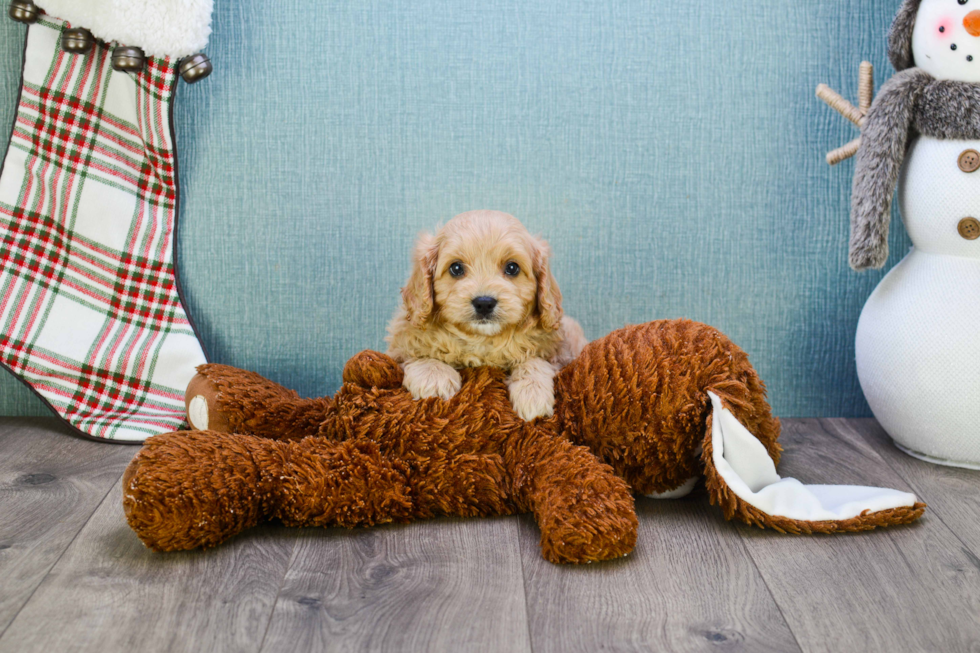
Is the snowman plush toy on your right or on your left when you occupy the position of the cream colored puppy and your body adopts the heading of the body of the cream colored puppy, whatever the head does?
on your left

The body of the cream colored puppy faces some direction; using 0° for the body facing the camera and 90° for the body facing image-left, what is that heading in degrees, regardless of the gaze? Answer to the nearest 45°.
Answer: approximately 0°

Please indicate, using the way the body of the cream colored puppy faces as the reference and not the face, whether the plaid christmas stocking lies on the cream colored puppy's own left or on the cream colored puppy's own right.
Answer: on the cream colored puppy's own right

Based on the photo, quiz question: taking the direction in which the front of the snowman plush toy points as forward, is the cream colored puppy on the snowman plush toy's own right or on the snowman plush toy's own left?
on the snowman plush toy's own right

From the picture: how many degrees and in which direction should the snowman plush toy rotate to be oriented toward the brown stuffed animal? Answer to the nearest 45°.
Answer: approximately 45° to its right

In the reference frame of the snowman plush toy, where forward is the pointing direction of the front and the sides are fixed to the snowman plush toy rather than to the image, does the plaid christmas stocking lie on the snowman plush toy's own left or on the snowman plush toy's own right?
on the snowman plush toy's own right

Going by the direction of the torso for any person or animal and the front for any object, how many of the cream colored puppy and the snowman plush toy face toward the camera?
2
